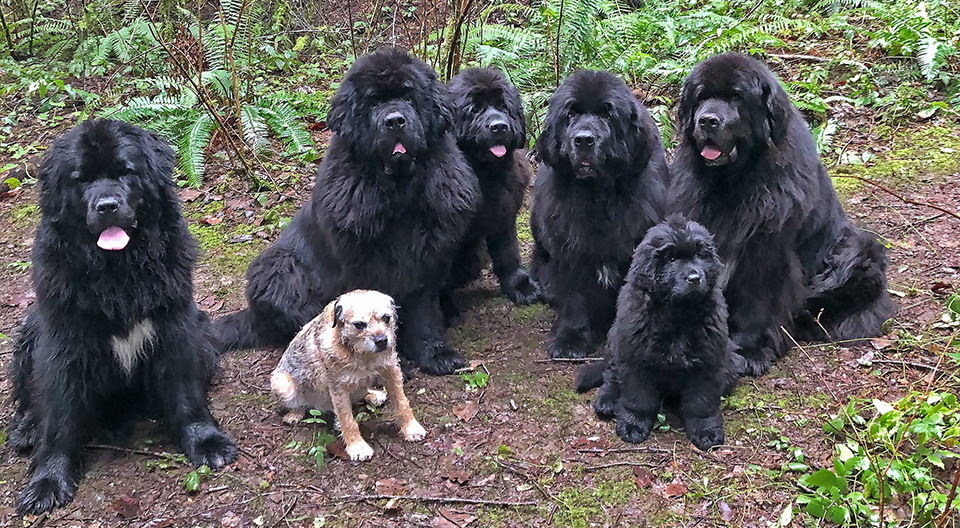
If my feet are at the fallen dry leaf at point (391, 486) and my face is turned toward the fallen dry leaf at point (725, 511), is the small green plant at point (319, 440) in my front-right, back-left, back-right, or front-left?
back-left

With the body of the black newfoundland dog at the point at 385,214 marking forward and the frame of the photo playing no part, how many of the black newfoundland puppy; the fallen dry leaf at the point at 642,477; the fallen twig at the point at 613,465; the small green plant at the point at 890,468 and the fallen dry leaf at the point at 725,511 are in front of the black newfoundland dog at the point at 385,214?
5

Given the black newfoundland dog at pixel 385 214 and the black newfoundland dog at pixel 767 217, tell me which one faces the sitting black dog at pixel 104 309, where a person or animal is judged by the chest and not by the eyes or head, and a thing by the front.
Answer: the black newfoundland dog at pixel 767 217

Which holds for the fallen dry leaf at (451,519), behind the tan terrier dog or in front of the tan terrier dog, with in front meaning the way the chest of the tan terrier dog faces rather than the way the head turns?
in front

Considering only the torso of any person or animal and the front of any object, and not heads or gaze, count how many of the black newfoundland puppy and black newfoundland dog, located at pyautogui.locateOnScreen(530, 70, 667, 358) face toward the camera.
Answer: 2

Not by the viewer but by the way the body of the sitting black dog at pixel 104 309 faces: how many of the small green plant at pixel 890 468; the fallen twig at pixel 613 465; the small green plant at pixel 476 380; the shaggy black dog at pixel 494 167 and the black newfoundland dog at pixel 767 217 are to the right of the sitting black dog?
0

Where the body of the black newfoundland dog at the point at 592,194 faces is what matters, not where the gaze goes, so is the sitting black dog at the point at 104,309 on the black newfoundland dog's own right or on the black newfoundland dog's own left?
on the black newfoundland dog's own right

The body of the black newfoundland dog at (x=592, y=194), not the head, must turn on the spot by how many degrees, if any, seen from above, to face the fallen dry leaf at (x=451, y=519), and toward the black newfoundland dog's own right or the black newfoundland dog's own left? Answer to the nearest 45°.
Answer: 0° — it already faces it

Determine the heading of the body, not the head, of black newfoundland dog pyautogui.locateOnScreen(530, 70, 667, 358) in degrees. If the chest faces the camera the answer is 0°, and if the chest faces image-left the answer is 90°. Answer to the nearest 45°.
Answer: approximately 0°

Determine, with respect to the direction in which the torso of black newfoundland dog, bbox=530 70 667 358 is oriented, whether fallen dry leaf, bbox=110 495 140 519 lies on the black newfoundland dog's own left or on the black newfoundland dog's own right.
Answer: on the black newfoundland dog's own right

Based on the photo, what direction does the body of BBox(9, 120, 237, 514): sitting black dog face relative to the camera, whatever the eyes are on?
toward the camera

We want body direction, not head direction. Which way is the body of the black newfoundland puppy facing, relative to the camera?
toward the camera

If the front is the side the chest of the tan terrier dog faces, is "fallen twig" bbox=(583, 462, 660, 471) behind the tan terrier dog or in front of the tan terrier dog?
in front

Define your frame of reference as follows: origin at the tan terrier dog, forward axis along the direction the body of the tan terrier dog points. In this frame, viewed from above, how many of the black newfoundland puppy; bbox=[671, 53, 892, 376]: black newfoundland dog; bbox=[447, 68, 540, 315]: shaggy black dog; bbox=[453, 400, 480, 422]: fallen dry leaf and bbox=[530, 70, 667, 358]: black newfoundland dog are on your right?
0

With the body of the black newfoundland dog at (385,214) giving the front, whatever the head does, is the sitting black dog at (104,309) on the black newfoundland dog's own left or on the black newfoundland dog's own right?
on the black newfoundland dog's own right
